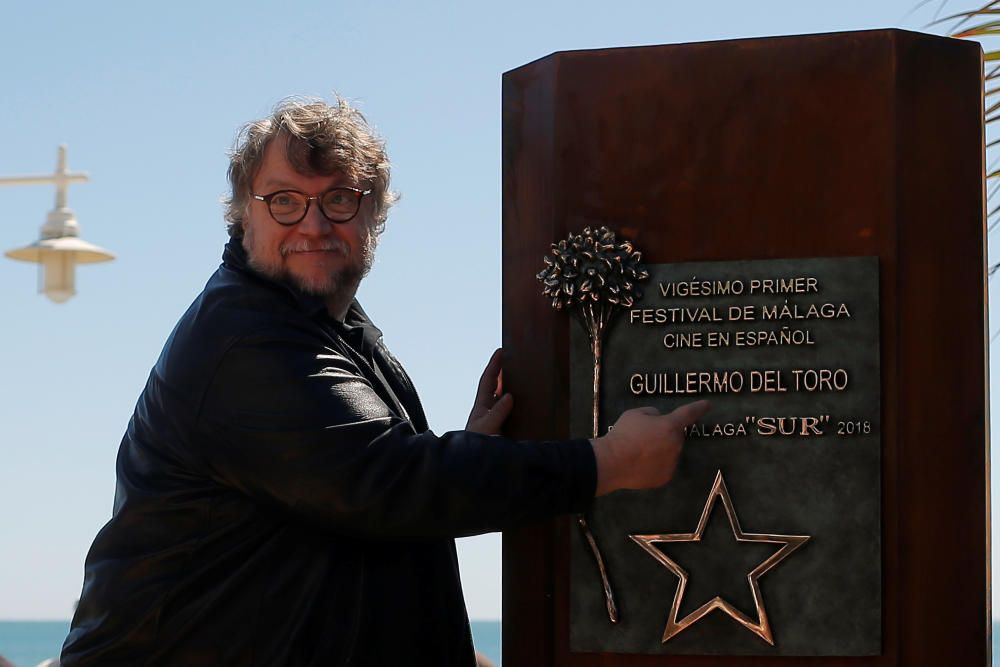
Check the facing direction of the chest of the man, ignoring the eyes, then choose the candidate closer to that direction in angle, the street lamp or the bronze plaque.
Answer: the bronze plaque

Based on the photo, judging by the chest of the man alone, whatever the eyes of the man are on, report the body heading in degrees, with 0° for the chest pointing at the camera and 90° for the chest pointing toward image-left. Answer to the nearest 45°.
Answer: approximately 270°

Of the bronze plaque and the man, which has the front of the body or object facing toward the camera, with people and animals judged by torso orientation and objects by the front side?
the bronze plaque

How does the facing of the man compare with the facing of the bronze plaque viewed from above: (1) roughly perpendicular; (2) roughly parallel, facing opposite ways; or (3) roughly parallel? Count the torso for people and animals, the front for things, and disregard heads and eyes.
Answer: roughly perpendicular

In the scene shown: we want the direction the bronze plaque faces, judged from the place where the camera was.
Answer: facing the viewer

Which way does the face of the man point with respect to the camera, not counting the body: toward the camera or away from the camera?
toward the camera

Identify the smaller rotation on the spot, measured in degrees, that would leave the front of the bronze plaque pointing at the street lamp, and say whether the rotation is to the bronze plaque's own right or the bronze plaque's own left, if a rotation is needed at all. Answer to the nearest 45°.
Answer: approximately 135° to the bronze plaque's own right

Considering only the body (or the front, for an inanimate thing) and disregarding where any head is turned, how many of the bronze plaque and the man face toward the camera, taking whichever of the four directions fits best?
1

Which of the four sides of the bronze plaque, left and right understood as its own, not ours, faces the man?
right
